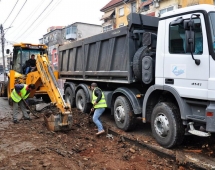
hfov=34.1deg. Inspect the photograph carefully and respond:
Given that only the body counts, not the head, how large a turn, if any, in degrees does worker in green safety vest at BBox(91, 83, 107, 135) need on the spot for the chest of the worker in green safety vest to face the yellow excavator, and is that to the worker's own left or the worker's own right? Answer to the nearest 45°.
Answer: approximately 45° to the worker's own right

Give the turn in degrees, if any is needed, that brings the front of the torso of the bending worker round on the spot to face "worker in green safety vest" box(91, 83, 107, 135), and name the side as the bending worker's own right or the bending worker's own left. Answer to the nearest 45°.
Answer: approximately 45° to the bending worker's own right

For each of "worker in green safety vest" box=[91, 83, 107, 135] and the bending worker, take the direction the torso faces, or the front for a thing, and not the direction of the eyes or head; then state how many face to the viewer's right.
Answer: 1

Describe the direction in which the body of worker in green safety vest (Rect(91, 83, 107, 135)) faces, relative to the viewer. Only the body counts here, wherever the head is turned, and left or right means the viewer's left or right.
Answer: facing to the left of the viewer

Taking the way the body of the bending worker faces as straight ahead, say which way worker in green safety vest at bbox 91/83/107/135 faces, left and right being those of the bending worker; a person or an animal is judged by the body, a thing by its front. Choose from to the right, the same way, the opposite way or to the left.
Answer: the opposite way

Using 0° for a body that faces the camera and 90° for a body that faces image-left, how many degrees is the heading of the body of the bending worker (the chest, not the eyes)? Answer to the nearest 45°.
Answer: approximately 270°

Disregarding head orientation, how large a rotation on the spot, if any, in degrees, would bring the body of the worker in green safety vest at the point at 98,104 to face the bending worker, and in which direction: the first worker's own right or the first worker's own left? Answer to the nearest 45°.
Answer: approximately 45° to the first worker's own right
